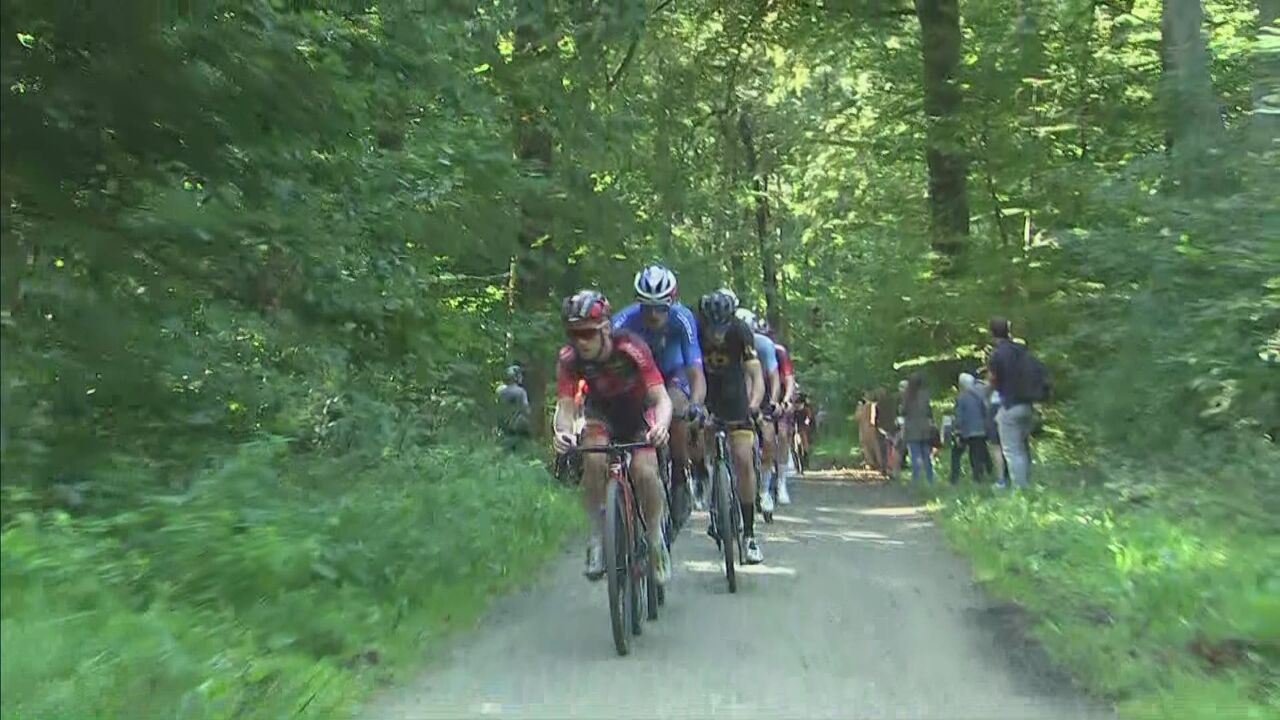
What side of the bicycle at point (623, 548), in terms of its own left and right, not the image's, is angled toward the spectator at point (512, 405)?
back

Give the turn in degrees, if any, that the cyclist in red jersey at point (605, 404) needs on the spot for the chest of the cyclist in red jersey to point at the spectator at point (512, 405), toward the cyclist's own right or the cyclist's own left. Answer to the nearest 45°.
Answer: approximately 180°

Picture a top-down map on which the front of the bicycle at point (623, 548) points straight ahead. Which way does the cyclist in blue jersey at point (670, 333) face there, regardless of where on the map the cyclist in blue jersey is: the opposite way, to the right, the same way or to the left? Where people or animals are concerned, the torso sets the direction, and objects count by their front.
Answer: the same way

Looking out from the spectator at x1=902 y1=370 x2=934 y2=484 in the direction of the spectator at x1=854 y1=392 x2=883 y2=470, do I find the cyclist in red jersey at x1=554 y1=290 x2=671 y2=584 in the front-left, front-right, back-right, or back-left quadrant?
back-left

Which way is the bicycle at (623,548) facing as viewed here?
toward the camera

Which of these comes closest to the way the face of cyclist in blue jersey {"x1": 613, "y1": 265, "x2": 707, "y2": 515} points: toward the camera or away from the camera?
toward the camera

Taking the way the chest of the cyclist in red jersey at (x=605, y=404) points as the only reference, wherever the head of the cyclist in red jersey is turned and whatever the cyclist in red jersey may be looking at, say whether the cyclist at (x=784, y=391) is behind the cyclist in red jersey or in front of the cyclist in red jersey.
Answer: behind

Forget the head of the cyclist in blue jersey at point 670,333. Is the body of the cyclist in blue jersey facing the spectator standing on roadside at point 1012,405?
no

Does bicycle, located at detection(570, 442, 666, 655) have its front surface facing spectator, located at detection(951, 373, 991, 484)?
no

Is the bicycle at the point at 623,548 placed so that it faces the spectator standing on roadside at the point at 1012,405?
no

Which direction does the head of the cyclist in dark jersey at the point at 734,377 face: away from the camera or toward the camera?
toward the camera

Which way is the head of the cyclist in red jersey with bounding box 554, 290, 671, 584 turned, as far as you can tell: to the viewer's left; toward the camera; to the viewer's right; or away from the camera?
toward the camera
